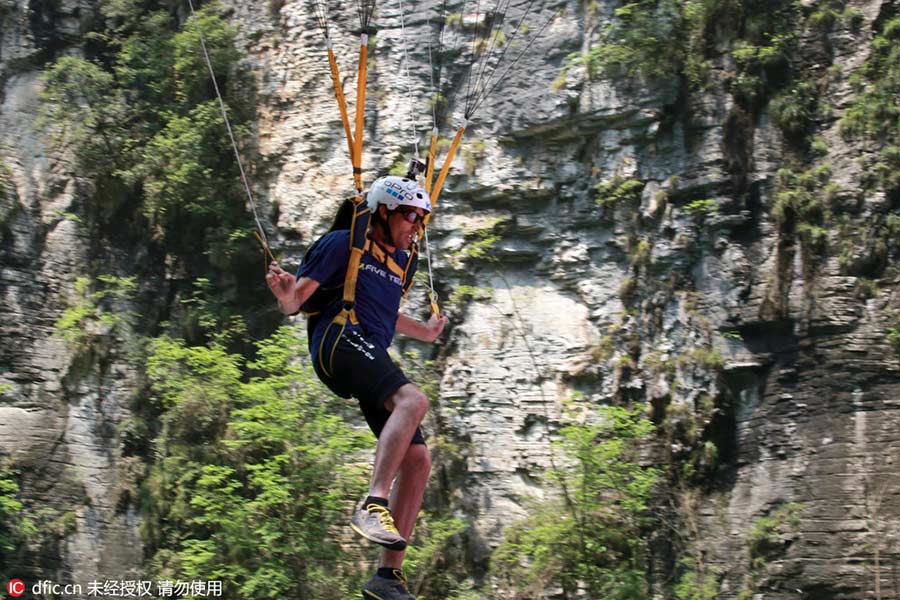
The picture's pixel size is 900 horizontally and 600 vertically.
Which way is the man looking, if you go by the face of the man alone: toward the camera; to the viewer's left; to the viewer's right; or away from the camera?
to the viewer's right

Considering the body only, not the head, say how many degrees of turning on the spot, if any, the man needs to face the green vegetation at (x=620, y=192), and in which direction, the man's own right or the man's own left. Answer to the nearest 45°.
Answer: approximately 90° to the man's own left

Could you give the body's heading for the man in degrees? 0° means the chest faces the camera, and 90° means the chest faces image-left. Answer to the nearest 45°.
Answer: approximately 315°

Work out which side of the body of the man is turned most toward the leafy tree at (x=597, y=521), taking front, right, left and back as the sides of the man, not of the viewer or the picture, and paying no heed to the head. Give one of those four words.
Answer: left

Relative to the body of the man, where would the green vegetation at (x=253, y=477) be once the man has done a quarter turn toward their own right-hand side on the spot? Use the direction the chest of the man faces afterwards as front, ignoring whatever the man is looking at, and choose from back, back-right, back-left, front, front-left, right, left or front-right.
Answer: back-right

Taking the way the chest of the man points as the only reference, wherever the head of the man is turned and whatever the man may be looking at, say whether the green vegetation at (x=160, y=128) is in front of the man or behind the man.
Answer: behind

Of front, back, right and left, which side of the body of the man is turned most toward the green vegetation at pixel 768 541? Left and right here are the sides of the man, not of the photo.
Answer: left
